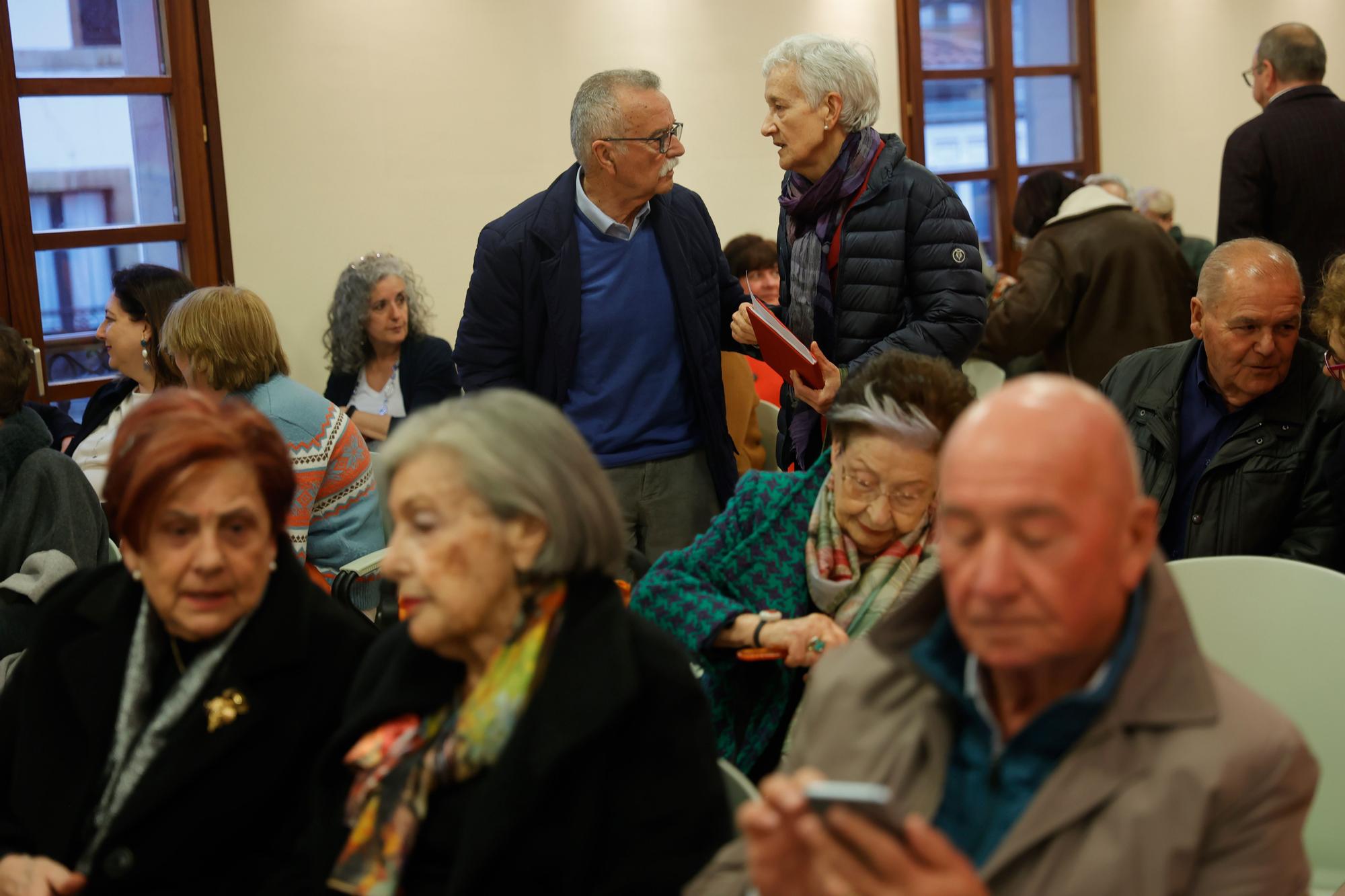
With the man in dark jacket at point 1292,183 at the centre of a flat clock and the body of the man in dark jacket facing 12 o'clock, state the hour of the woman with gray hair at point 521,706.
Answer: The woman with gray hair is roughly at 8 o'clock from the man in dark jacket.

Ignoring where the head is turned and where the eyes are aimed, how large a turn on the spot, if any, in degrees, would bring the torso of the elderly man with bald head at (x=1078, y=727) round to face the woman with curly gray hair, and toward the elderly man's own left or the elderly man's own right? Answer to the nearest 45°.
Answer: approximately 90° to the elderly man's own right

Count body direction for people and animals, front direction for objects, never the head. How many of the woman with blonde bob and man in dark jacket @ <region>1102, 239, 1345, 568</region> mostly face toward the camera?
1

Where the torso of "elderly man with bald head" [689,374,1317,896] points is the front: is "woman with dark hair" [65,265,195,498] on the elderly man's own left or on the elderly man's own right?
on the elderly man's own right

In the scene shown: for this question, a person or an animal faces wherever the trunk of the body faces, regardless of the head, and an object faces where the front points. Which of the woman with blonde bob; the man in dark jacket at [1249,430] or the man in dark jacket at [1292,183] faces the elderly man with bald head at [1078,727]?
the man in dark jacket at [1249,430]

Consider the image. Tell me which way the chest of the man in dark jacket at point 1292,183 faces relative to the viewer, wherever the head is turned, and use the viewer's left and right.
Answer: facing away from the viewer and to the left of the viewer

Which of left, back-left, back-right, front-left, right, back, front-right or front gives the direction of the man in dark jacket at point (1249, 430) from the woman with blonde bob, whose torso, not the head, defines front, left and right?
back

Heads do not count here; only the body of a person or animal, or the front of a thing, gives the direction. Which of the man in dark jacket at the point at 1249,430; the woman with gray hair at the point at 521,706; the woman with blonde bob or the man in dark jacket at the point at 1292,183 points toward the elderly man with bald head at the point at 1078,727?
the man in dark jacket at the point at 1249,430
